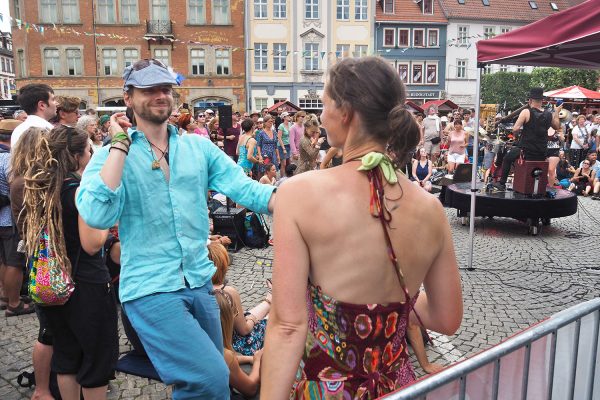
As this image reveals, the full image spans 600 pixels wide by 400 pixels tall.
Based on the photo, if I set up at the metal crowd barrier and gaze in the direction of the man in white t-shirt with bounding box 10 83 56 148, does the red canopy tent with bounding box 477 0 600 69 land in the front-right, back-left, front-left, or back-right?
front-right

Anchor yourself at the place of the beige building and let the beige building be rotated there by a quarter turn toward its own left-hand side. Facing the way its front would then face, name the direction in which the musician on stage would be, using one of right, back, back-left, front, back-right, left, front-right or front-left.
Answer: right

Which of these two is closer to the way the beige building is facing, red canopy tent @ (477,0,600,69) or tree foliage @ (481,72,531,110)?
the red canopy tent

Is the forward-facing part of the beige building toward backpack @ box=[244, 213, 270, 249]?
yes

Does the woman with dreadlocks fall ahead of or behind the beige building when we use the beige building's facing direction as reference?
ahead

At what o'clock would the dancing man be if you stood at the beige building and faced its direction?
The dancing man is roughly at 12 o'clock from the beige building.

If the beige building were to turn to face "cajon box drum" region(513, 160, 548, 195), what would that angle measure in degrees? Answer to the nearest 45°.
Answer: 0° — it already faces it

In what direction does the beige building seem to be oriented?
toward the camera

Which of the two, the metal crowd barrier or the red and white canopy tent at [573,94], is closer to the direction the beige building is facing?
the metal crowd barrier

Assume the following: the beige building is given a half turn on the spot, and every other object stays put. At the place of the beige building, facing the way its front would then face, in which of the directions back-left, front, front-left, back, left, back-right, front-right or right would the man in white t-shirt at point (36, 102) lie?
back

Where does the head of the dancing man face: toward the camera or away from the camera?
toward the camera

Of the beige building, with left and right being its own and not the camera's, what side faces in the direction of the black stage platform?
front

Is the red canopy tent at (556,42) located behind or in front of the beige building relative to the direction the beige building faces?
in front

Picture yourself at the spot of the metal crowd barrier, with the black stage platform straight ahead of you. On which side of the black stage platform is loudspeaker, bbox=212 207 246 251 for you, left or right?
left

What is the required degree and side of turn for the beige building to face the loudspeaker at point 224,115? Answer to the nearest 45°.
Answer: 0° — it already faces it

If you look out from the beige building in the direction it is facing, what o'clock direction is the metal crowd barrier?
The metal crowd barrier is roughly at 12 o'clock from the beige building.
